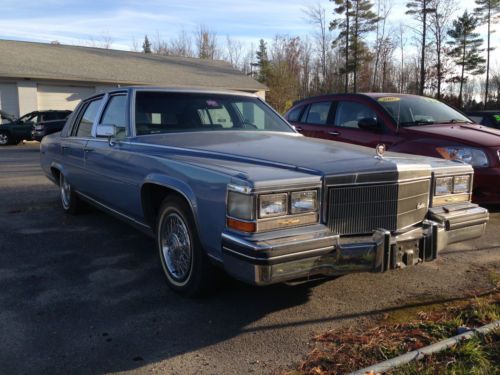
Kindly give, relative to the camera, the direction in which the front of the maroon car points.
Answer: facing the viewer and to the right of the viewer

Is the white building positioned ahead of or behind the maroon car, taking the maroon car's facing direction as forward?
behind

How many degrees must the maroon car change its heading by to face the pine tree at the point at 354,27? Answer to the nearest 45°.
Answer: approximately 135° to its left

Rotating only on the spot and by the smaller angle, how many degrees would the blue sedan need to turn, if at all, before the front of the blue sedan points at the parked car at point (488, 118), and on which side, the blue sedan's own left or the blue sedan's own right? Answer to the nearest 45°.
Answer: approximately 90° to the blue sedan's own left

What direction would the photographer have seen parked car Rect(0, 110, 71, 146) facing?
facing to the left of the viewer

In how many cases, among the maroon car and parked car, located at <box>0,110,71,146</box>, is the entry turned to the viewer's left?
1

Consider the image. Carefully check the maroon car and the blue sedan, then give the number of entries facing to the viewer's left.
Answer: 0

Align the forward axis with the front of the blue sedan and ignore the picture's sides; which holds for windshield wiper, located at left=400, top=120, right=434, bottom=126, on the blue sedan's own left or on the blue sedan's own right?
on the blue sedan's own left

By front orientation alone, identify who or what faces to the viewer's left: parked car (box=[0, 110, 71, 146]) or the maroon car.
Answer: the parked car

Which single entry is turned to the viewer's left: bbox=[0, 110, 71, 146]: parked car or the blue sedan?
the parked car

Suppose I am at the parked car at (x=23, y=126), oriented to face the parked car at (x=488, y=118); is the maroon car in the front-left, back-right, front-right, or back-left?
front-right

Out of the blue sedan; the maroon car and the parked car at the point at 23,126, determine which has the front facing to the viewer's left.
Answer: the parked car
